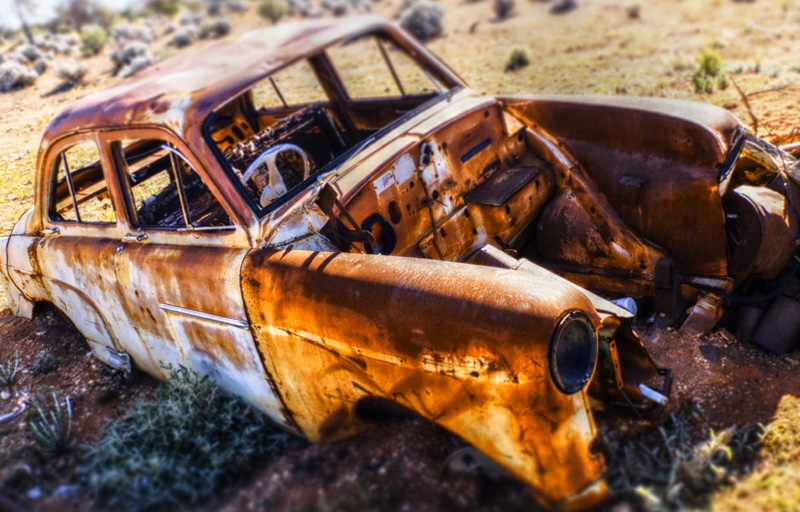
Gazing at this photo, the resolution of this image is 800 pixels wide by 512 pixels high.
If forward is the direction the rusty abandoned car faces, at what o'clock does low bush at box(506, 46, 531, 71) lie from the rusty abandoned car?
The low bush is roughly at 8 o'clock from the rusty abandoned car.

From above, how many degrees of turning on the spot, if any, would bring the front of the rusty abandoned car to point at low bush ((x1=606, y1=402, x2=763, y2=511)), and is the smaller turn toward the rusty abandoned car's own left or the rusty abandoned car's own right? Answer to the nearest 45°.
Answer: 0° — it already faces it

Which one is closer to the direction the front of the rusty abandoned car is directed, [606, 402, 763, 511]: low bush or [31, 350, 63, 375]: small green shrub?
the low bush

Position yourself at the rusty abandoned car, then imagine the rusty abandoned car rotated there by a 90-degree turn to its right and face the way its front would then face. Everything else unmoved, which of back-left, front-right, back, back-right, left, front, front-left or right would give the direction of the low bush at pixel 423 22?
back-right

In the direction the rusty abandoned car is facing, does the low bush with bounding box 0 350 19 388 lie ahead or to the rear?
to the rear

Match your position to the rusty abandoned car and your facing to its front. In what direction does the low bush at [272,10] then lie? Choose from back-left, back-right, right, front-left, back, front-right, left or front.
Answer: back-left

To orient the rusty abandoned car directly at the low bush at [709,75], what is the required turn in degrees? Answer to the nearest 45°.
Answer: approximately 90° to its left

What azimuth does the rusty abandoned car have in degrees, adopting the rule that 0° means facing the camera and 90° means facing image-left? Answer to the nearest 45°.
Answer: approximately 315°

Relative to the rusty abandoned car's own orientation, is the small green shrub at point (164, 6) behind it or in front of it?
behind

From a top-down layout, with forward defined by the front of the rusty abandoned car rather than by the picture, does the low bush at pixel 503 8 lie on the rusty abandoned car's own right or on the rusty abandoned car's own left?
on the rusty abandoned car's own left
